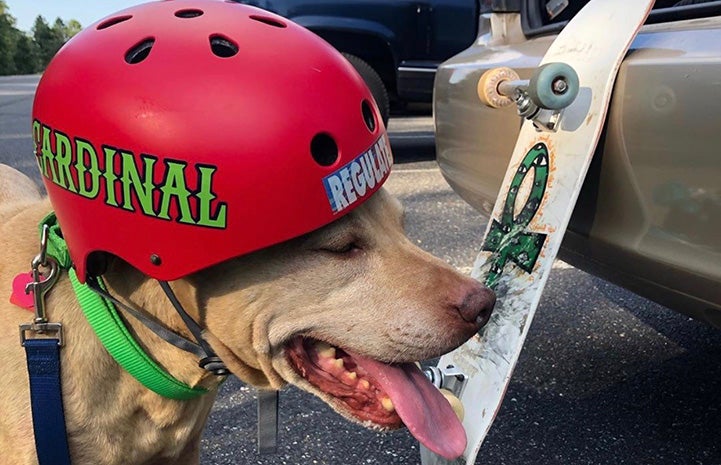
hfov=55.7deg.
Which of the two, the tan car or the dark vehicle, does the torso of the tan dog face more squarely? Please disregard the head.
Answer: the tan car

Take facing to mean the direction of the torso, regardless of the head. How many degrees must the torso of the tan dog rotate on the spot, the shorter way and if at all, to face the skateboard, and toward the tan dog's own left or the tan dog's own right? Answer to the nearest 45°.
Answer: approximately 45° to the tan dog's own left

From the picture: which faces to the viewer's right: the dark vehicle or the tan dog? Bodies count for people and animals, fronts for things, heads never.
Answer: the tan dog

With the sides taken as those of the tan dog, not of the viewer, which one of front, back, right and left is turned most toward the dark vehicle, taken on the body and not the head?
left

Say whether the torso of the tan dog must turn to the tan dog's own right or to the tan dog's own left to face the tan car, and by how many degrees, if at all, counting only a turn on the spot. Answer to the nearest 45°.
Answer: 0° — it already faces it

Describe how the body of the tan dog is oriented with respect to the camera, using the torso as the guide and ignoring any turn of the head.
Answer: to the viewer's right
